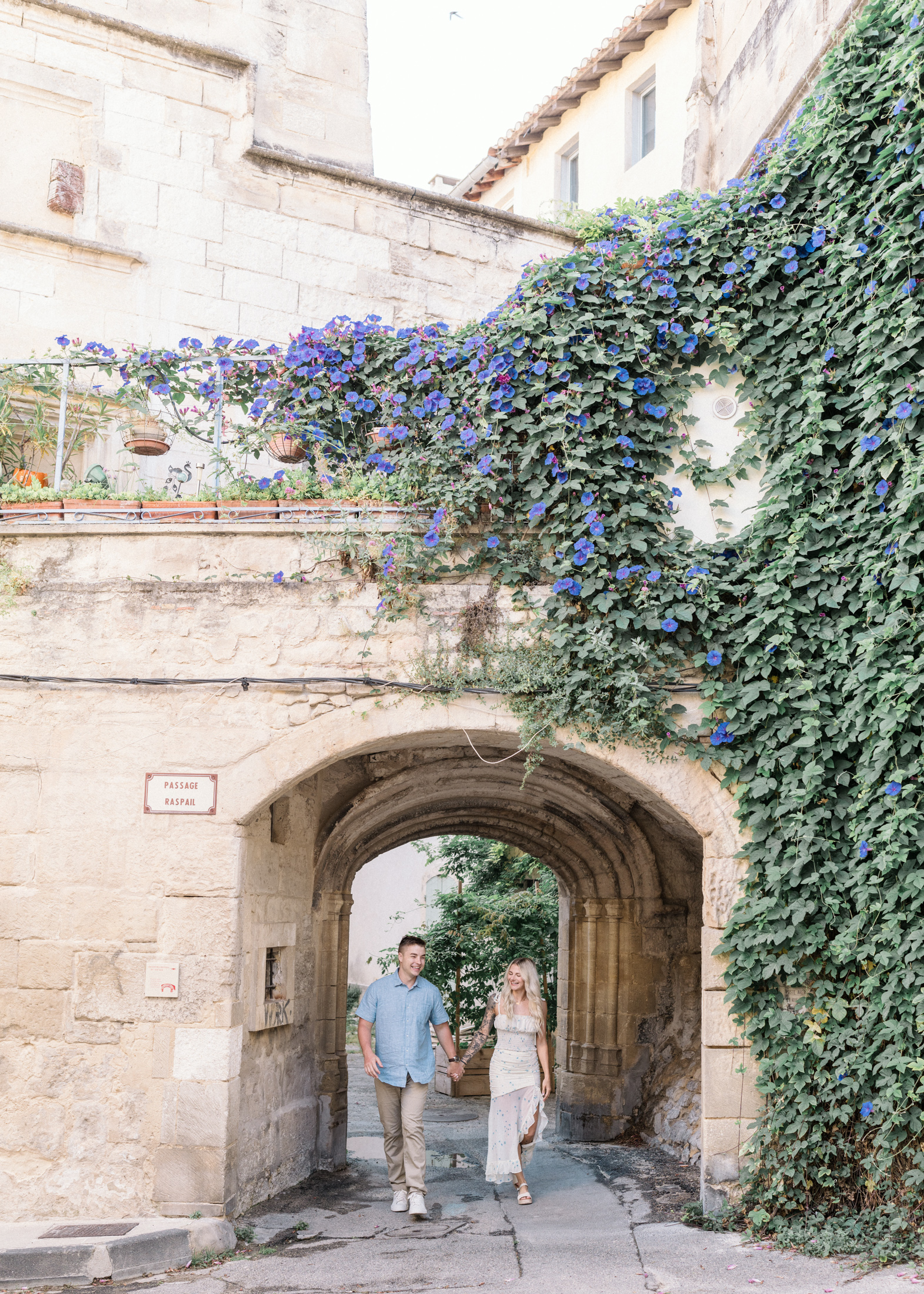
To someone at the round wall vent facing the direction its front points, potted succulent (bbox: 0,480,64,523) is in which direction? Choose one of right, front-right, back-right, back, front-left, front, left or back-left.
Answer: right

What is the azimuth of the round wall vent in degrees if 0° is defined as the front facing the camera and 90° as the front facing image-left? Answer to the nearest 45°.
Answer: approximately 0°

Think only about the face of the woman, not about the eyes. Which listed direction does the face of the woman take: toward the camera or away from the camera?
toward the camera

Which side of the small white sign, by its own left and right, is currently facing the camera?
front

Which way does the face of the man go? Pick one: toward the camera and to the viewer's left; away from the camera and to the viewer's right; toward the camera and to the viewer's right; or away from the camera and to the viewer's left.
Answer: toward the camera and to the viewer's right

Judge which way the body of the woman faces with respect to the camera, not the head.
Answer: toward the camera

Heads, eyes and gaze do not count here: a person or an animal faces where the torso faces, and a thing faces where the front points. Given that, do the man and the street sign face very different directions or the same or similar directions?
same or similar directions

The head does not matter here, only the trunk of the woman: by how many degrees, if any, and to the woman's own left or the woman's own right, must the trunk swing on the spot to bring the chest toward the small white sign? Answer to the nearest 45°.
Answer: approximately 45° to the woman's own right

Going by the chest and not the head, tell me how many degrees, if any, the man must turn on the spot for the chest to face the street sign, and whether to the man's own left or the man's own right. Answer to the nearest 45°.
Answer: approximately 45° to the man's own right

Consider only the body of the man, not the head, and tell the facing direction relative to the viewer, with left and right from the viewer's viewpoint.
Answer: facing the viewer

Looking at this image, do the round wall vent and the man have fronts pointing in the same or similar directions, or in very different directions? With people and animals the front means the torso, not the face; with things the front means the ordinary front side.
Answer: same or similar directions

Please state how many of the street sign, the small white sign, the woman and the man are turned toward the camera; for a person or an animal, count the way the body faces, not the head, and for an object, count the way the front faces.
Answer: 4
